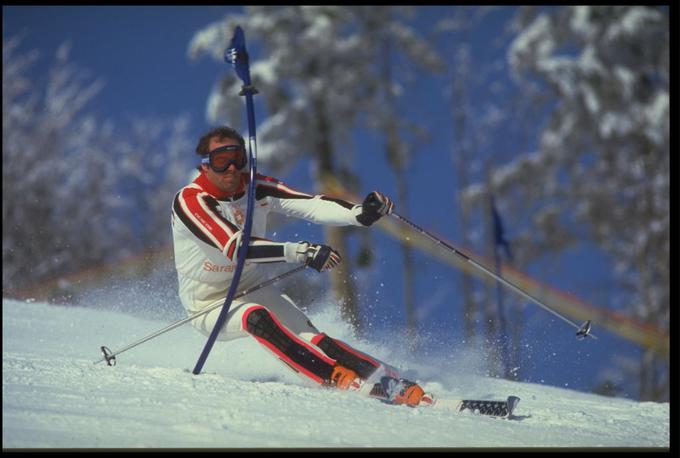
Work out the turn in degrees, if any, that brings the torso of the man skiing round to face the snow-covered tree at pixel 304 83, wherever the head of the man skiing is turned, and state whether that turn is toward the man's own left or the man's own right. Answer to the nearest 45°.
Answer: approximately 135° to the man's own left

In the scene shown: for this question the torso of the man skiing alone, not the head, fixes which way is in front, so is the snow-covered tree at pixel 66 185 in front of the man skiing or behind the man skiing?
behind

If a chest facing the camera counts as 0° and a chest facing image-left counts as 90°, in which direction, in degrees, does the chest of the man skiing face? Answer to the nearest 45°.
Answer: approximately 315°

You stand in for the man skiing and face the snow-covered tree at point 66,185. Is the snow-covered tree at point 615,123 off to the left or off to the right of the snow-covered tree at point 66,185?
right

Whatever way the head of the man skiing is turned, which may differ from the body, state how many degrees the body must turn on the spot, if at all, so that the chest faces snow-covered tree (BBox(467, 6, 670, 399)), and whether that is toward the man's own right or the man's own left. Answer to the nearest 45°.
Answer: approximately 90° to the man's own left
